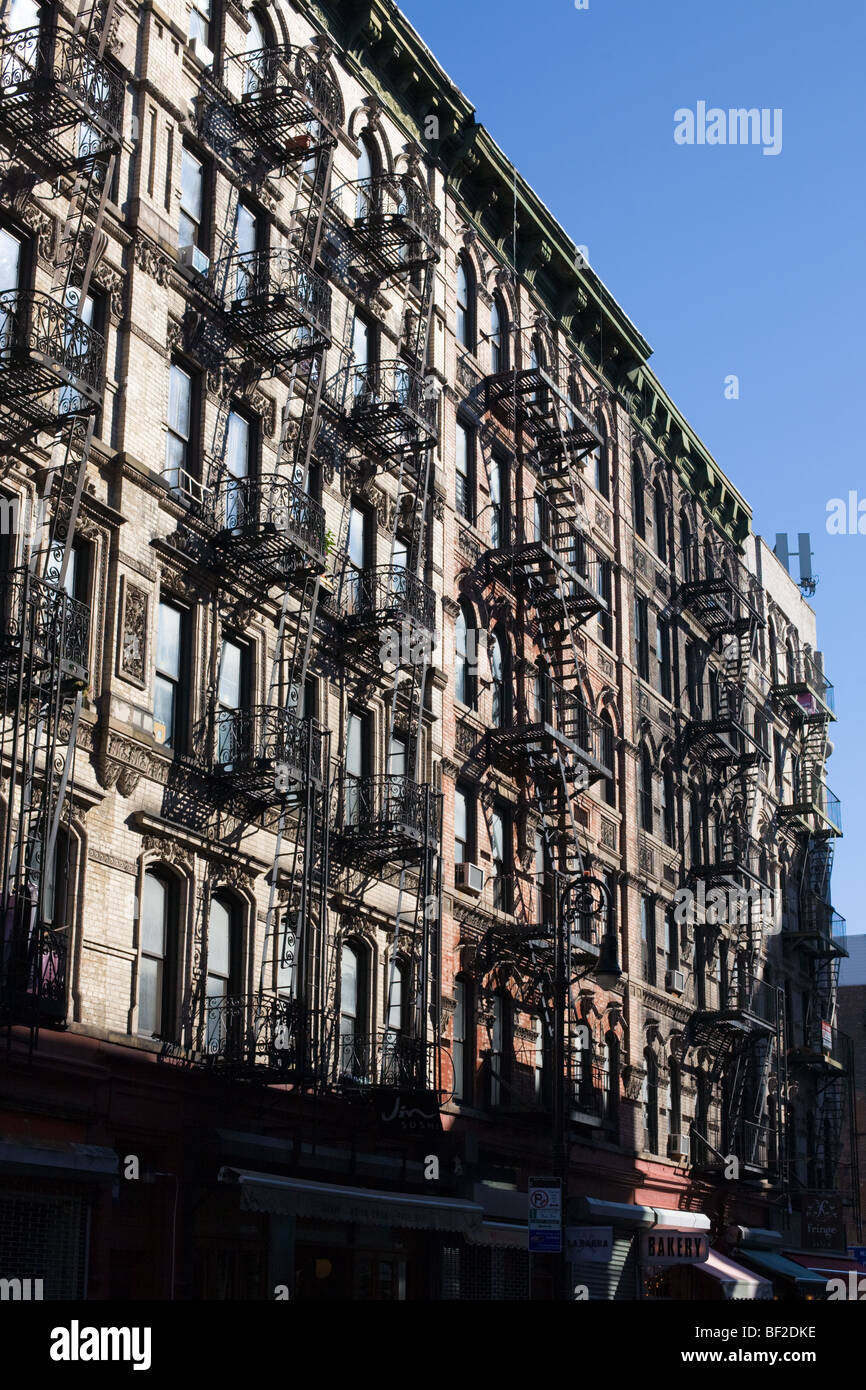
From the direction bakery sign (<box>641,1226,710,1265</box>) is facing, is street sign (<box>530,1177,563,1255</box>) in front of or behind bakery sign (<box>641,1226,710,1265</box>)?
in front

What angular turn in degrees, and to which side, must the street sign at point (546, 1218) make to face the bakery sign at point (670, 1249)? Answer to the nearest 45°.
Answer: approximately 180°

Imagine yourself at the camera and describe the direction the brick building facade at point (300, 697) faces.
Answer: facing the viewer and to the right of the viewer

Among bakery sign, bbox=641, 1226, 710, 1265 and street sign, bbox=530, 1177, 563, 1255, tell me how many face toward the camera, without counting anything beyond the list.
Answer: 2

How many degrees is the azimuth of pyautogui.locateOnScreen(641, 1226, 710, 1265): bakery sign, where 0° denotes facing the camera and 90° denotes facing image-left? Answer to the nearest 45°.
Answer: approximately 0°

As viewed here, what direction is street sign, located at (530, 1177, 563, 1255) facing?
toward the camera
